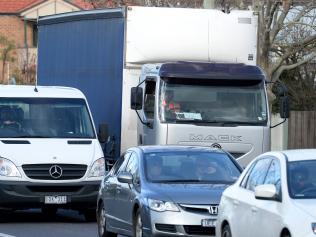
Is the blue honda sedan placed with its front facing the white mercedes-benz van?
no

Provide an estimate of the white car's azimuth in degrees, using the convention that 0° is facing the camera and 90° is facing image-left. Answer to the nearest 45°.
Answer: approximately 315°

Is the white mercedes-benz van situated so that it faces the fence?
no

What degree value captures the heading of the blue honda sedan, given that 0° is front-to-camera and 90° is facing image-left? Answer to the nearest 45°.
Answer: approximately 315°

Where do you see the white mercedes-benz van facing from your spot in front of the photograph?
facing the viewer

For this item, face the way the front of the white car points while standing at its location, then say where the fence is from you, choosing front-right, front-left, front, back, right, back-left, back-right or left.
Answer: back-left

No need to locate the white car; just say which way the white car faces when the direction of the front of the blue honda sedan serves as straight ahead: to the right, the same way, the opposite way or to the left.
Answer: the same way

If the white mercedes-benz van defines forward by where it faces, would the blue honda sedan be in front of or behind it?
in front
